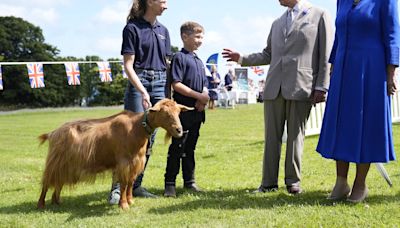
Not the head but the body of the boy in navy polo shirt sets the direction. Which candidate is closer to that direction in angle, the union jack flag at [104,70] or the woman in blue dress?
the woman in blue dress

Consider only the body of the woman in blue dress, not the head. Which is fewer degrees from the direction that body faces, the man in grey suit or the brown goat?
the brown goat

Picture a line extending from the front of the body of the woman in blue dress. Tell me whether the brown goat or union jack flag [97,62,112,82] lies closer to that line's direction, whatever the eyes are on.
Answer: the brown goat

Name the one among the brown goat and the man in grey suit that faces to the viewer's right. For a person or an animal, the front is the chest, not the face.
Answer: the brown goat

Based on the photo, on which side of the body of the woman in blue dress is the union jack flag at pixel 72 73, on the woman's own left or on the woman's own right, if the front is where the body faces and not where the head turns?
on the woman's own right

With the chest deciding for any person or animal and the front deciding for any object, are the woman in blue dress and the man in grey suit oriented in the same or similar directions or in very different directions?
same or similar directions

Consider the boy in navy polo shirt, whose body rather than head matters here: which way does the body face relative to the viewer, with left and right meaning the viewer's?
facing the viewer and to the right of the viewer

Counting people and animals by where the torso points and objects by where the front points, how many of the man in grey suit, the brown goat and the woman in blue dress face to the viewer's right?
1

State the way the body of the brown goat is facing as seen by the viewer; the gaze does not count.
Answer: to the viewer's right

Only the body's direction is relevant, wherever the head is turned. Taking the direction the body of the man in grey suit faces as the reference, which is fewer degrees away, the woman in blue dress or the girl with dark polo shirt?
the girl with dark polo shirt

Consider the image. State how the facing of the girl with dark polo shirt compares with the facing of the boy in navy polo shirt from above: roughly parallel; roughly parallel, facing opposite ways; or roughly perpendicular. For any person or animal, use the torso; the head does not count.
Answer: roughly parallel

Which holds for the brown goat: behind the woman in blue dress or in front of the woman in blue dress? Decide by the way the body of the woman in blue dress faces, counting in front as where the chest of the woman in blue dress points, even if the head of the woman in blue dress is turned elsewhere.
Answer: in front

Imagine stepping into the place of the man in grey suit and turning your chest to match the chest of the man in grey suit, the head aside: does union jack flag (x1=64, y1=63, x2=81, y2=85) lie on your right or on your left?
on your right

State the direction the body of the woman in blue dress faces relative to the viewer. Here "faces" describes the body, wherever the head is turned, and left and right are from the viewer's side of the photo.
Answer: facing the viewer and to the left of the viewer

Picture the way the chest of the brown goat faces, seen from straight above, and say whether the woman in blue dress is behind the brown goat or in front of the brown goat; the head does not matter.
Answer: in front

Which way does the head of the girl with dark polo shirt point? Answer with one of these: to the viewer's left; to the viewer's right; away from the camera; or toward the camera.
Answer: to the viewer's right
